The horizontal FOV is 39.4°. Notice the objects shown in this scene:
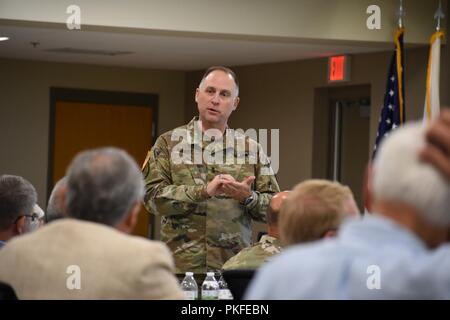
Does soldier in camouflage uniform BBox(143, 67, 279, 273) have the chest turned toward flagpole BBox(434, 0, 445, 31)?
no

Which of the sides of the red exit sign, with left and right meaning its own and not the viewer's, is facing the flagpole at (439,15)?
left

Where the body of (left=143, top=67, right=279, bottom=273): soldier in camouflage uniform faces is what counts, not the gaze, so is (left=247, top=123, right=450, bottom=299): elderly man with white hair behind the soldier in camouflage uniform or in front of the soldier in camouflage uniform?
in front

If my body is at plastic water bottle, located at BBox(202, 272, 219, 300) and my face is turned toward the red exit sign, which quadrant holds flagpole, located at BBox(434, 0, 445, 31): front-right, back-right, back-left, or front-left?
front-right

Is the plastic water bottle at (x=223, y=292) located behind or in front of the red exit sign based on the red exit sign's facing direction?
in front

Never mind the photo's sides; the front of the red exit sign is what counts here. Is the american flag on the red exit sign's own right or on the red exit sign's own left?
on the red exit sign's own left

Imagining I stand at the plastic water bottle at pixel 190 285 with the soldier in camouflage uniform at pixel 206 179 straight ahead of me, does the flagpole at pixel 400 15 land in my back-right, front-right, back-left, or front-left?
front-right

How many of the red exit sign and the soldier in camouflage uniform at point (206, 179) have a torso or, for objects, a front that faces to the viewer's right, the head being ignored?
0

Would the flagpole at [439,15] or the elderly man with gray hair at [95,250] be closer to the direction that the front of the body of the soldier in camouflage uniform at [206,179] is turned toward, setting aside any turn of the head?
the elderly man with gray hair

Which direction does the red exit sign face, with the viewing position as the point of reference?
facing the viewer and to the left of the viewer

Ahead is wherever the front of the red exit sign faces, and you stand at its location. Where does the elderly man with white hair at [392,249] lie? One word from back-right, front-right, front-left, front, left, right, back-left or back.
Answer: front-left

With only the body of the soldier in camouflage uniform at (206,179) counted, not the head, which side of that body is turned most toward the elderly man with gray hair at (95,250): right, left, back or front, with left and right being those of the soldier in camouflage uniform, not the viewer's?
front

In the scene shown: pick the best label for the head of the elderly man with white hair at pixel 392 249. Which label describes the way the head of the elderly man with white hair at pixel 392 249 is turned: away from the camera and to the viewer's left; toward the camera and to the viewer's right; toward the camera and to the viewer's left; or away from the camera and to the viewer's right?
away from the camera and to the viewer's left

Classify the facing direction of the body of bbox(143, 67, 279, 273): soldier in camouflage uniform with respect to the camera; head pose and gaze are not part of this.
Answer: toward the camera

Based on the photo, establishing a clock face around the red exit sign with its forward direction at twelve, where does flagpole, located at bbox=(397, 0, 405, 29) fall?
The flagpole is roughly at 10 o'clock from the red exit sign.

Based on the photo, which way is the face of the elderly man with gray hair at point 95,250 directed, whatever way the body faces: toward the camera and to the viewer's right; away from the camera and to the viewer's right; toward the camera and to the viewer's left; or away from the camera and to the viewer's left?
away from the camera and to the viewer's right
